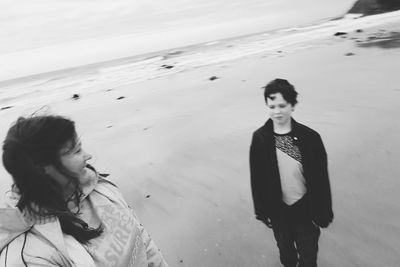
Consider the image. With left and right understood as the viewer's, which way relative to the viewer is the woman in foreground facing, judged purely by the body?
facing the viewer and to the right of the viewer

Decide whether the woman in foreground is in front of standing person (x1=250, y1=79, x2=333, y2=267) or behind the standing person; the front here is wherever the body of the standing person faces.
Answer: in front

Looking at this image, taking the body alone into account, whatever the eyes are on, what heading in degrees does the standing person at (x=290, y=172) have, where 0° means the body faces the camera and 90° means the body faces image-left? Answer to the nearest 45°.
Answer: approximately 0°

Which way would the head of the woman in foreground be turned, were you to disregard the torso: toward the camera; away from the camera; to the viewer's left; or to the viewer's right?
to the viewer's right

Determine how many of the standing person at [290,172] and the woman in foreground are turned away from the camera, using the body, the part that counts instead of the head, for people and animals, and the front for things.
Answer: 0
